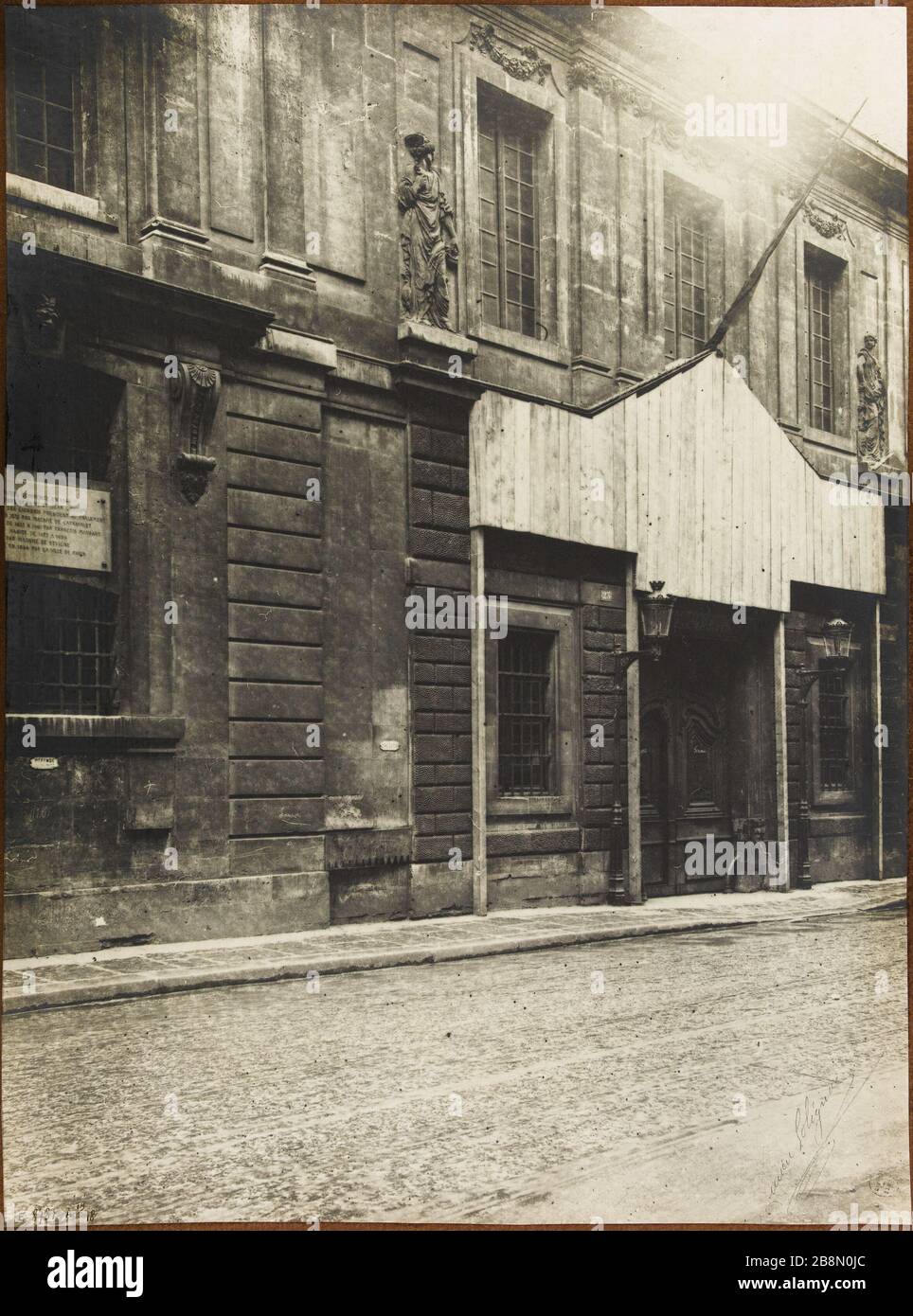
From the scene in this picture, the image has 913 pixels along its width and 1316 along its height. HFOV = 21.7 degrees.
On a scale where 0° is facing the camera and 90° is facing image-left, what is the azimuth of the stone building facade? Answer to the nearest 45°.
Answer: approximately 315°
